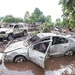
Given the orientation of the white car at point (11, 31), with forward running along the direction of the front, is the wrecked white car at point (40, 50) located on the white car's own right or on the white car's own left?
on the white car's own left
